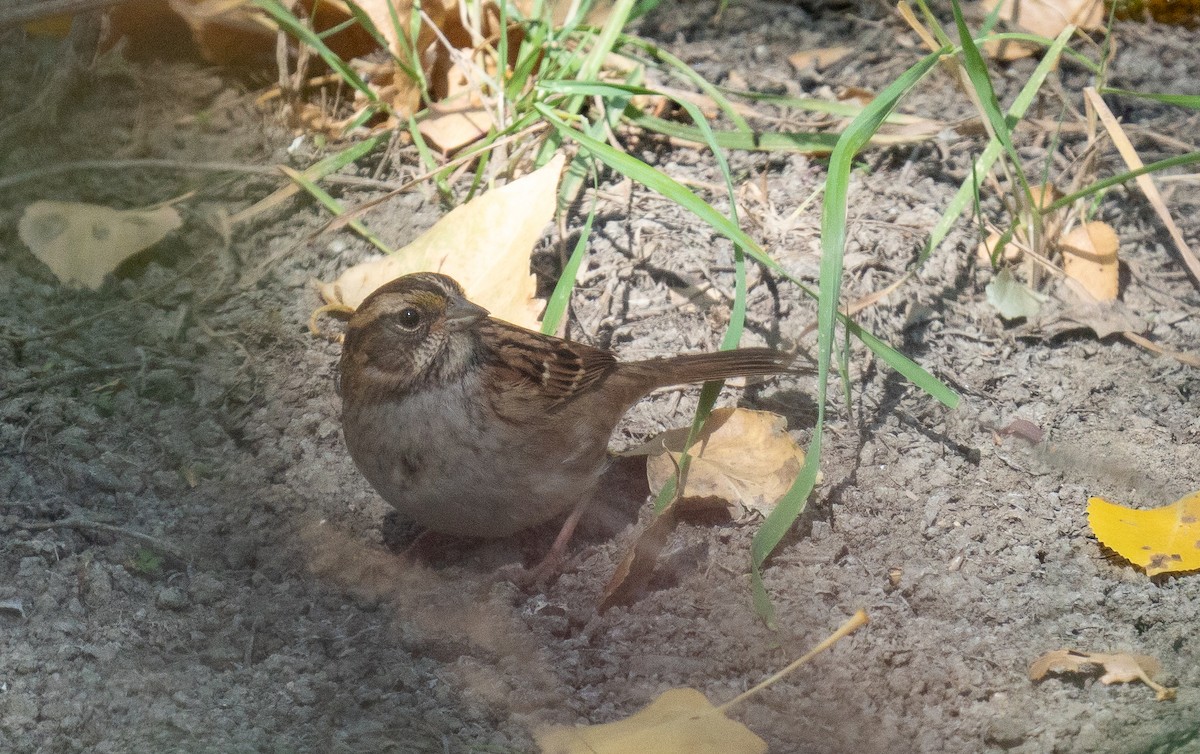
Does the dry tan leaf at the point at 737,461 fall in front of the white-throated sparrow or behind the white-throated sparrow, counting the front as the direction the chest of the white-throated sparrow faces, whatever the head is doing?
behind

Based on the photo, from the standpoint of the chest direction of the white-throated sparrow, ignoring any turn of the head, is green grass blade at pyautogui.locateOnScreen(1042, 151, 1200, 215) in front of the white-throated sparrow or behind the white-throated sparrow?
behind

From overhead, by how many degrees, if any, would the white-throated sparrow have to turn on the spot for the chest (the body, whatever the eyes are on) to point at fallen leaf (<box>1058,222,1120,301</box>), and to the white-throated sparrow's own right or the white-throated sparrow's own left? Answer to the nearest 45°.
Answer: approximately 180°

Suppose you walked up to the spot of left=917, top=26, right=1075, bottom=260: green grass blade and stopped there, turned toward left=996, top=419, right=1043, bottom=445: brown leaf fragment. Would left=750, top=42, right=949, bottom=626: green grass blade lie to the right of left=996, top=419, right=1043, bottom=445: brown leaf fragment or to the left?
right

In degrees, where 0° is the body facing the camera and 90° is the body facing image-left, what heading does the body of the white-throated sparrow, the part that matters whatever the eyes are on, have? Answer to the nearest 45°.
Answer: approximately 45°

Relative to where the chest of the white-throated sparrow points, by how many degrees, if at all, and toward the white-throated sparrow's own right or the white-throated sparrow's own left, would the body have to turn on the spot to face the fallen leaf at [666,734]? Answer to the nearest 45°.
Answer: approximately 90° to the white-throated sparrow's own left

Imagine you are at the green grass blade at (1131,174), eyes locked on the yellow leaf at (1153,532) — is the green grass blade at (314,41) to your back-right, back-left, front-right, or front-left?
back-right

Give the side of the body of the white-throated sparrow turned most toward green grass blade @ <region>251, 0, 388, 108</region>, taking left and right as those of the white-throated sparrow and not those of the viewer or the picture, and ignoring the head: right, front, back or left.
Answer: right

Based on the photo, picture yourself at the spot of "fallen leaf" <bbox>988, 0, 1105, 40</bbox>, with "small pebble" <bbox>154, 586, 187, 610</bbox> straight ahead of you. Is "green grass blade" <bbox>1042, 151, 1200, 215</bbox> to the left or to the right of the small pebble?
left

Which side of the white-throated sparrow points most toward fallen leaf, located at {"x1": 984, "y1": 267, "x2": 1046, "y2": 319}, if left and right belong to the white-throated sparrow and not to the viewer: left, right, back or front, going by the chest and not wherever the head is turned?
back

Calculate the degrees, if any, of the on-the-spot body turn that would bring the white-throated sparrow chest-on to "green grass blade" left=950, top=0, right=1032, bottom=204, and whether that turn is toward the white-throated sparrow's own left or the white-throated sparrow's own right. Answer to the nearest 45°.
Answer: approximately 180°

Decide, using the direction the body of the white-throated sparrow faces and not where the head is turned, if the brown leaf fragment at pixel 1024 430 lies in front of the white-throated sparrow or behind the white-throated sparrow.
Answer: behind

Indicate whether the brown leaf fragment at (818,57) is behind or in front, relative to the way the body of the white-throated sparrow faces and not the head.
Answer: behind

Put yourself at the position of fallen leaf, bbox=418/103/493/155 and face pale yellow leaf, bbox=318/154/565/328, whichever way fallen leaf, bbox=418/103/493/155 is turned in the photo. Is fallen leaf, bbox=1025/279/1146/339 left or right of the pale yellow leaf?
left

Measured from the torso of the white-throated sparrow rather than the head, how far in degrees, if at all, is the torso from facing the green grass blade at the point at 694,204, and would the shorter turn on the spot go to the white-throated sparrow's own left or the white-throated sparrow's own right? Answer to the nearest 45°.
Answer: approximately 180°

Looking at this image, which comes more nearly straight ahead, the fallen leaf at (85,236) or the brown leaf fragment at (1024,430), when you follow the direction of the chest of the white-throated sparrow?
the fallen leaf
